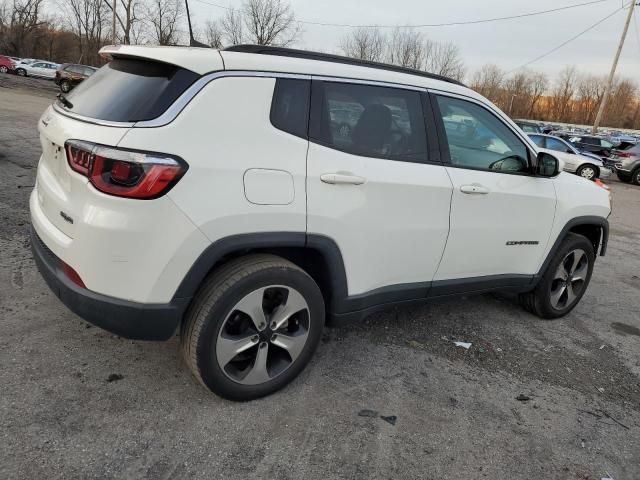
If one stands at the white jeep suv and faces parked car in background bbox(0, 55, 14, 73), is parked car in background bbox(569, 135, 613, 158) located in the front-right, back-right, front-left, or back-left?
front-right

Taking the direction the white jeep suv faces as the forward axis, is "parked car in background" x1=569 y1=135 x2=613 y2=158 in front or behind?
in front

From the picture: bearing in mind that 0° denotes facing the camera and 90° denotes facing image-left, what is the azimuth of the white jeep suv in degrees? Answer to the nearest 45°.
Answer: approximately 225°

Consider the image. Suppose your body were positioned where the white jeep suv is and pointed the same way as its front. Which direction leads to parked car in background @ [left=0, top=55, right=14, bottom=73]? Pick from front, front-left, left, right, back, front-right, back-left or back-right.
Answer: left

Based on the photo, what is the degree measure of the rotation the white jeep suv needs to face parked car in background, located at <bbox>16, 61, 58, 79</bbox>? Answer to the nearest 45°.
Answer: approximately 90° to its left

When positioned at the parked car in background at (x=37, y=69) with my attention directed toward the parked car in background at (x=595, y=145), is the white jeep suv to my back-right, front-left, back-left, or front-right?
front-right

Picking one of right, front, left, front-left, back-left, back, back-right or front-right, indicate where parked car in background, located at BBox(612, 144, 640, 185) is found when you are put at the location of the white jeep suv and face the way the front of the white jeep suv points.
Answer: front
